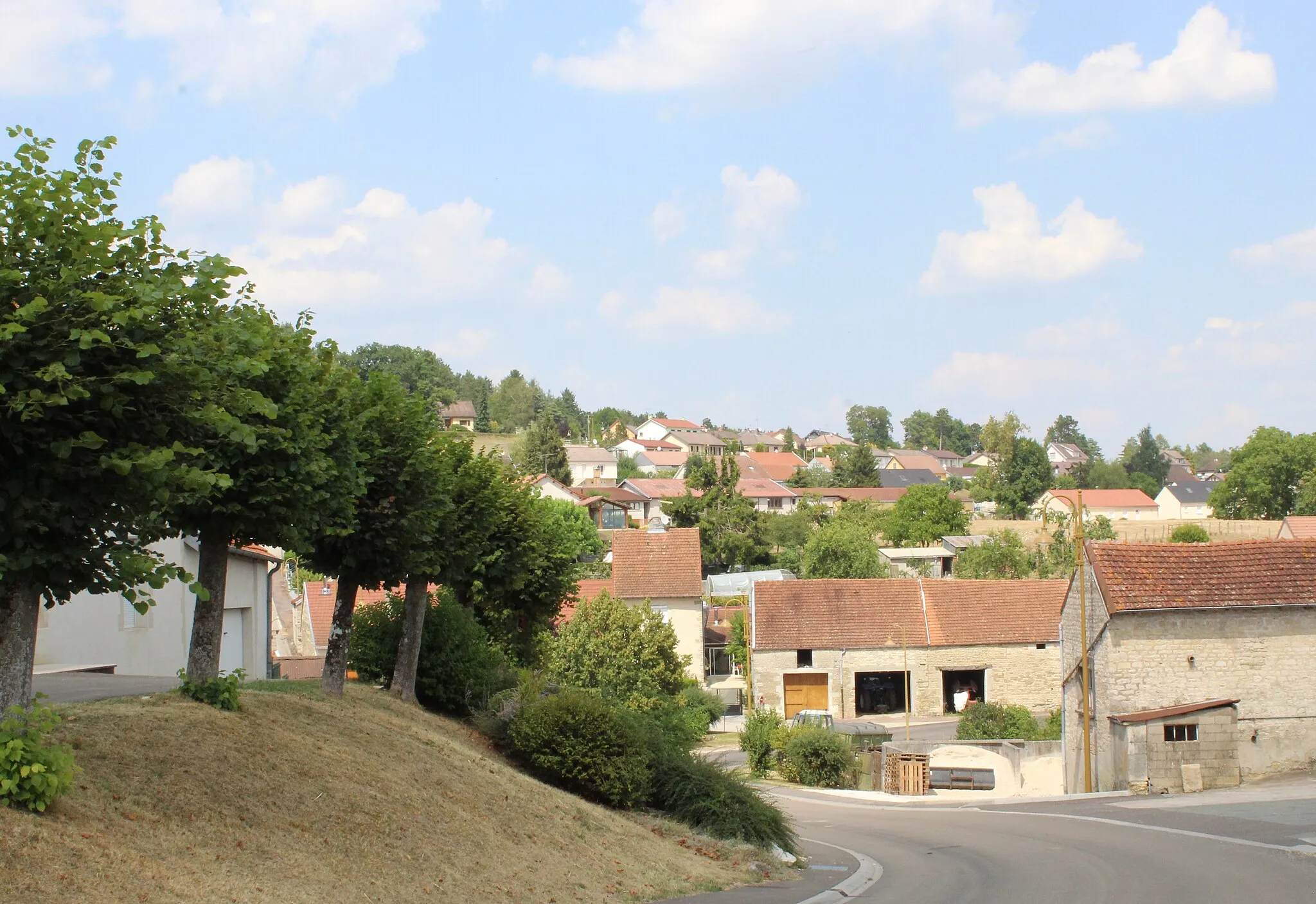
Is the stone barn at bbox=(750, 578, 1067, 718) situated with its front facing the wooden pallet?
yes

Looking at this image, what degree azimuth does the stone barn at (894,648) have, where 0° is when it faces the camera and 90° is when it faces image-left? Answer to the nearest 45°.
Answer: approximately 0°

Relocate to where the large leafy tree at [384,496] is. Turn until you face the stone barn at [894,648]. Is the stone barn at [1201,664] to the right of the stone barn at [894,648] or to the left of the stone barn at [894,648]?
right

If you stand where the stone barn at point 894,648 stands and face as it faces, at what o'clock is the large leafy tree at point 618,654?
The large leafy tree is roughly at 1 o'clock from the stone barn.

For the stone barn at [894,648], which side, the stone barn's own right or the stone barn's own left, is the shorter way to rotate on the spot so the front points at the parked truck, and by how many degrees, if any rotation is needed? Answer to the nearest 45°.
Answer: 0° — it already faces it

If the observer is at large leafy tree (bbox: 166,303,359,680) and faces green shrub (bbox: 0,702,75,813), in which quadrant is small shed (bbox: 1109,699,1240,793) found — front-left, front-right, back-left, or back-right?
back-left
